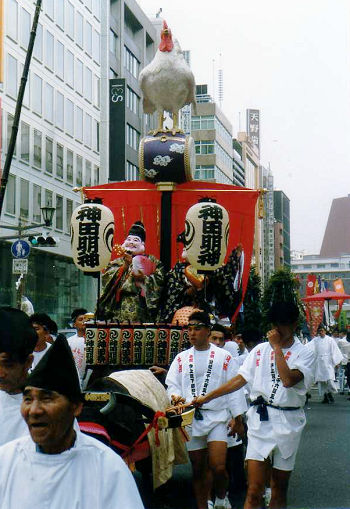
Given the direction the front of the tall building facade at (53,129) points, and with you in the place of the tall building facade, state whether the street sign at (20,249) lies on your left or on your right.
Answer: on your right

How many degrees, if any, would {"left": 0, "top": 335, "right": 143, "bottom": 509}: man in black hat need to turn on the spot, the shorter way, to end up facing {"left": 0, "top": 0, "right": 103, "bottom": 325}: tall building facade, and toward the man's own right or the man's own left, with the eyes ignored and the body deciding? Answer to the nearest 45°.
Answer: approximately 135° to the man's own right

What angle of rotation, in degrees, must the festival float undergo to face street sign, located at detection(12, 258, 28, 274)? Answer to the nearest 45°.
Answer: approximately 135° to its right

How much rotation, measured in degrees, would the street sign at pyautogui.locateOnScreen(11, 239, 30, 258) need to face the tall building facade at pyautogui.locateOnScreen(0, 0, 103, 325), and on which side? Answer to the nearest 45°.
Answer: approximately 180°

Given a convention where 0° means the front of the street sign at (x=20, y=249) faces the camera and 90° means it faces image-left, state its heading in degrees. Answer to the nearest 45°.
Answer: approximately 0°

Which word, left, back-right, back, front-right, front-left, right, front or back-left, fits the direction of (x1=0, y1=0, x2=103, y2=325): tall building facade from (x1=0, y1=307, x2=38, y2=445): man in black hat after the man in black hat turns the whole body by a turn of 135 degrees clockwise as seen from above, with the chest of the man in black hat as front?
front
